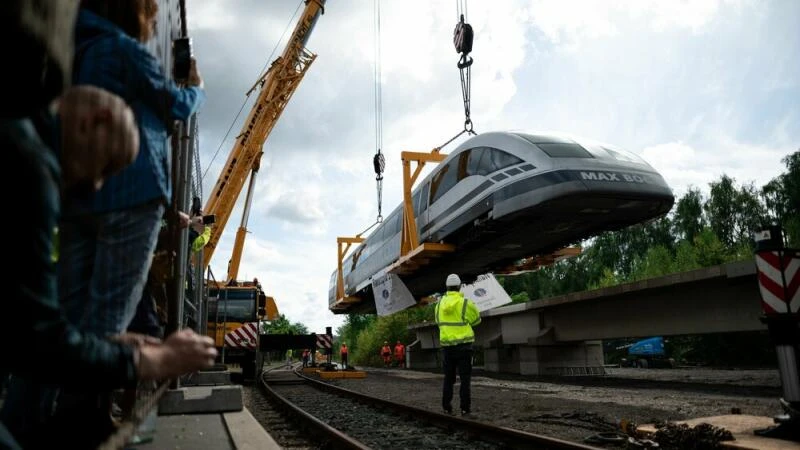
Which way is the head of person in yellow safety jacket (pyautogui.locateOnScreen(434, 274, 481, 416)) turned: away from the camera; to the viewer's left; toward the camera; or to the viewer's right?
away from the camera

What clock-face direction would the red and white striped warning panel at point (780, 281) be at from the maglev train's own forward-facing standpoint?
The red and white striped warning panel is roughly at 1 o'clock from the maglev train.

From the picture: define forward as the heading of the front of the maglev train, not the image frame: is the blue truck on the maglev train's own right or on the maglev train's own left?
on the maglev train's own left

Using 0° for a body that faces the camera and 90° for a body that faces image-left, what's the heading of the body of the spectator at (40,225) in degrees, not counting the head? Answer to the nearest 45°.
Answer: approximately 270°

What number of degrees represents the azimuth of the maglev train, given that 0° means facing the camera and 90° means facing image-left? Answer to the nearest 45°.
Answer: approximately 315°

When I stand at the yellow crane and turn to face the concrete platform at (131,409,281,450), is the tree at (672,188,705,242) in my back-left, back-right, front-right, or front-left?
back-left

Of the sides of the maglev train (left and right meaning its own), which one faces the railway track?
right
